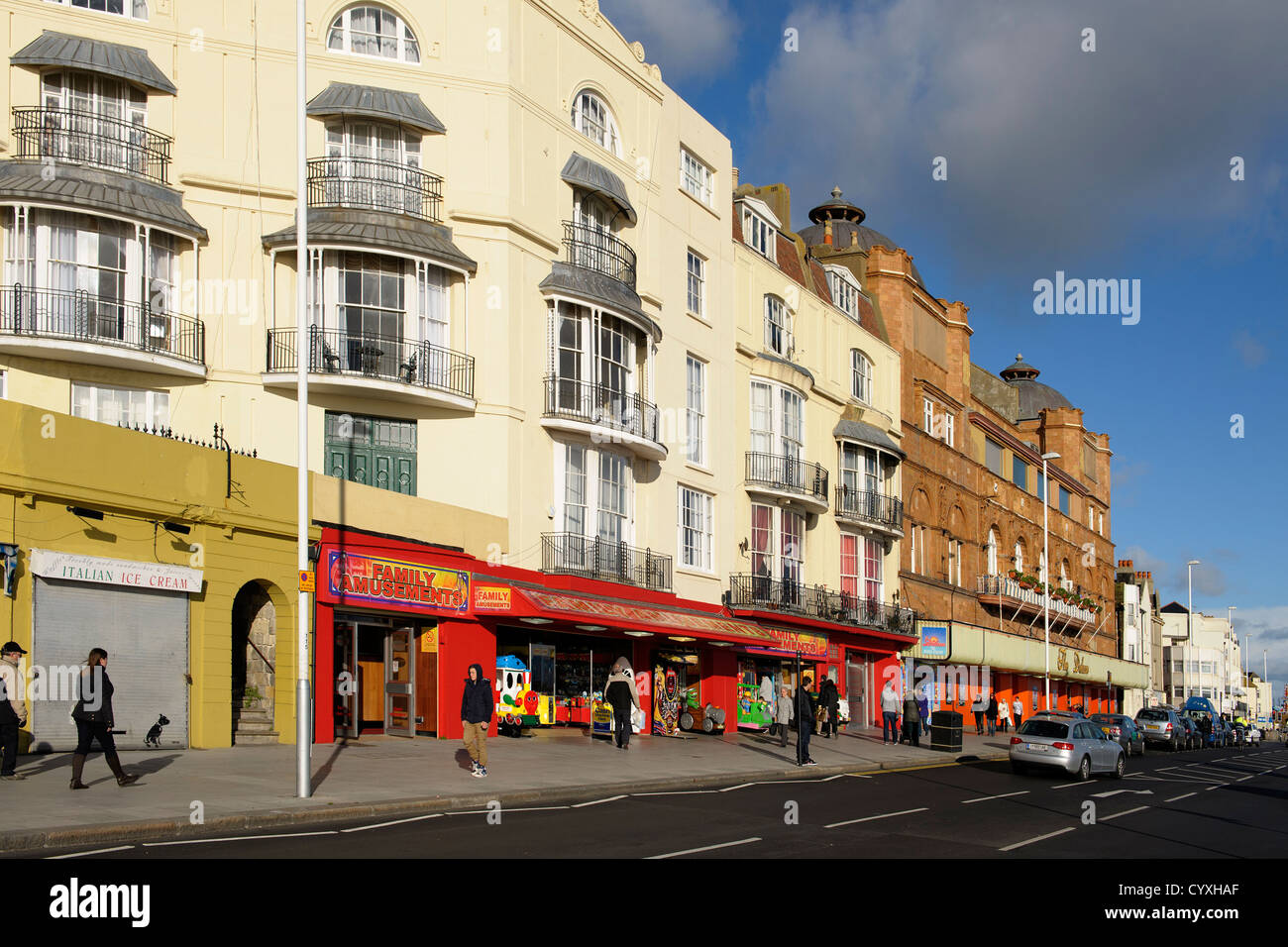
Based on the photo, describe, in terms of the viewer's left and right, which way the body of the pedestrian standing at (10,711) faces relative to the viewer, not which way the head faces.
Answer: facing to the right of the viewer

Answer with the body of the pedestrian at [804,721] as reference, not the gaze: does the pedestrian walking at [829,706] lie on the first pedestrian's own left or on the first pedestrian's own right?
on the first pedestrian's own left

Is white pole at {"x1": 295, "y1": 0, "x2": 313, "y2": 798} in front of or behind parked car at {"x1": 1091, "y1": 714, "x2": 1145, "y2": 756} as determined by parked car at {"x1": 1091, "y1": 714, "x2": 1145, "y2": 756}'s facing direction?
behind

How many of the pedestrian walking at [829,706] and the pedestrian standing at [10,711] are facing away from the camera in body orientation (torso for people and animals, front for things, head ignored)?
1

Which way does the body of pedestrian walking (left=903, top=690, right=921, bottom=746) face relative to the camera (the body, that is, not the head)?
away from the camera

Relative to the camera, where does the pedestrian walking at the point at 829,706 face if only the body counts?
away from the camera

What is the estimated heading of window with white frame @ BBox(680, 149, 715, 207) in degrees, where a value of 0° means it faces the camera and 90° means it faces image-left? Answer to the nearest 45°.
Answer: approximately 315°

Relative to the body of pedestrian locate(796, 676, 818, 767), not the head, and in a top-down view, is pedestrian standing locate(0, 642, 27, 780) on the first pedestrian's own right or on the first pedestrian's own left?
on the first pedestrian's own right

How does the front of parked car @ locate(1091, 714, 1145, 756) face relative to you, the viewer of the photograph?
facing away from the viewer and to the right of the viewer
